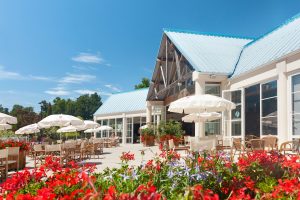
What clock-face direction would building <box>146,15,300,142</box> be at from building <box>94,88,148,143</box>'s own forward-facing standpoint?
building <box>146,15,300,142</box> is roughly at 10 o'clock from building <box>94,88,148,143</box>.

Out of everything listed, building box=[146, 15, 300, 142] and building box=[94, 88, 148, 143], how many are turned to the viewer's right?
0

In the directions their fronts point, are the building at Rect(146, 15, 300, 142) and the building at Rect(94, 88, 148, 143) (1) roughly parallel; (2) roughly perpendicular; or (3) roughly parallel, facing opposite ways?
roughly parallel

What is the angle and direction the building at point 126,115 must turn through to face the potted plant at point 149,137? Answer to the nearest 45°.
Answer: approximately 45° to its left

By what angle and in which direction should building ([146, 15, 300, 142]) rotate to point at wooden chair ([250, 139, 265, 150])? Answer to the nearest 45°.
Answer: approximately 45° to its left

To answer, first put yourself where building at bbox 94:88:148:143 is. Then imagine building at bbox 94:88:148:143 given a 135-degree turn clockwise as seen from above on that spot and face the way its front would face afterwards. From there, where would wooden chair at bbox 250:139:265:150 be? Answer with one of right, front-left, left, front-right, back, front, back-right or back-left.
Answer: back

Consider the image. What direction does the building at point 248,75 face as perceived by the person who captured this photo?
facing the viewer and to the left of the viewer

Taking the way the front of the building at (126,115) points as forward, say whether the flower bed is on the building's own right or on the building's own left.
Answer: on the building's own left

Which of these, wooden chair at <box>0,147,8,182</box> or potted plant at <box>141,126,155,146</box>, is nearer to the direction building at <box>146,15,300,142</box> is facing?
the wooden chair

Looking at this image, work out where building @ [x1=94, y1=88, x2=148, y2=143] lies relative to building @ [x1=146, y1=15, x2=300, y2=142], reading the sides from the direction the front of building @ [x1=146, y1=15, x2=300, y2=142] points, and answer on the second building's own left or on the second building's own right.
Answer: on the second building's own right

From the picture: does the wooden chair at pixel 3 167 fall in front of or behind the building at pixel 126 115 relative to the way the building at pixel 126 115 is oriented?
in front

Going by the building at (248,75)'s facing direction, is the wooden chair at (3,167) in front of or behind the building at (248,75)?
in front

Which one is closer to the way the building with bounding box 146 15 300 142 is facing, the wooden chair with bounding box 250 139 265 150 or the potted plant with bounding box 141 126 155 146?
the wooden chair
